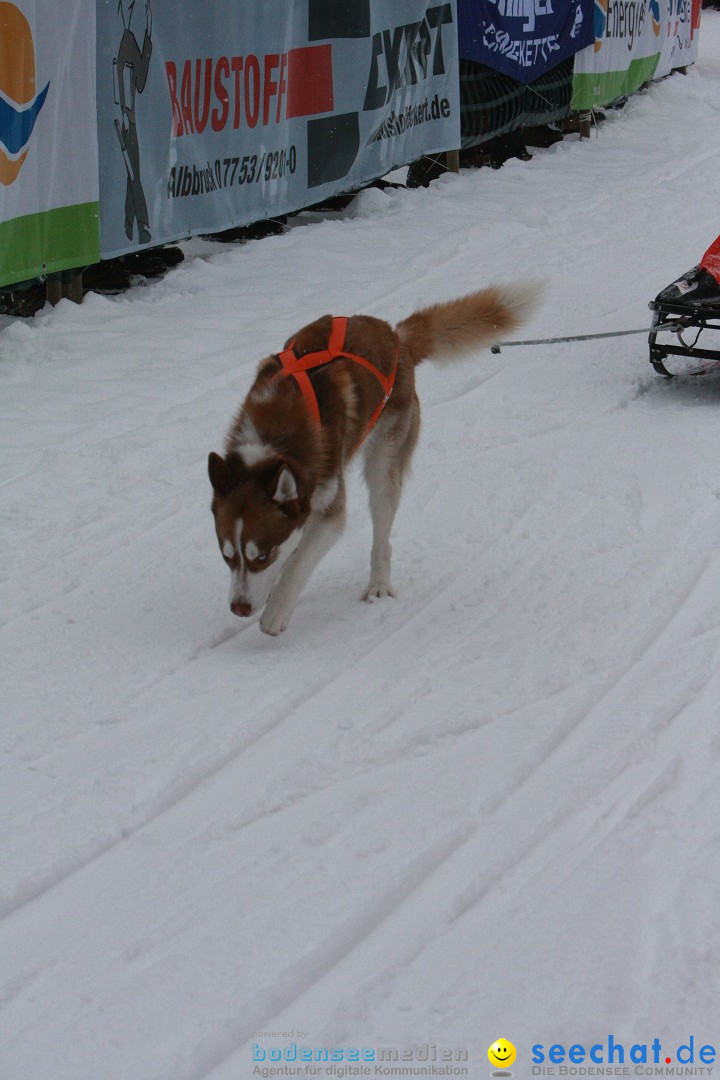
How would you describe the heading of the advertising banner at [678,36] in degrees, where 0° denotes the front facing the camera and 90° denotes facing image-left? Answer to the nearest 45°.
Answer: approximately 315°

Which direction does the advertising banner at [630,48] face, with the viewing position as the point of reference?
facing the viewer and to the right of the viewer

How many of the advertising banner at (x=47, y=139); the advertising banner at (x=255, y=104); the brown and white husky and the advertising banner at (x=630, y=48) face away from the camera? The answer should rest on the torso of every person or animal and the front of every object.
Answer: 0

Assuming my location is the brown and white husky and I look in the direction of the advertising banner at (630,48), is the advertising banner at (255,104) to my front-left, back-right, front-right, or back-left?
front-left

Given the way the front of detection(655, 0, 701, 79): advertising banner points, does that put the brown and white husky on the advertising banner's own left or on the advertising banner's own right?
on the advertising banner's own right

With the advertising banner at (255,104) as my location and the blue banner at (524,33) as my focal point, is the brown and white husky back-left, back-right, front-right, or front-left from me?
back-right

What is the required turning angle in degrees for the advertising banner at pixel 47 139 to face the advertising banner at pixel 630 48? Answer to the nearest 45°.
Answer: approximately 90° to its left

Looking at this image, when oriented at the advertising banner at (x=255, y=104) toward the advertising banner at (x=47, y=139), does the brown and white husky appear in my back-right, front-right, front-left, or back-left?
front-left

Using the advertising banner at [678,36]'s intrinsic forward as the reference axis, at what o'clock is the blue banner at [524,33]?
The blue banner is roughly at 2 o'clock from the advertising banner.

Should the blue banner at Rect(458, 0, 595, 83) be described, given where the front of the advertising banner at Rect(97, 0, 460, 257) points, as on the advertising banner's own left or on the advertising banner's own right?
on the advertising banner's own left

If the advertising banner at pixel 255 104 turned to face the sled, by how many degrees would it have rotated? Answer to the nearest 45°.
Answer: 0° — it already faces it

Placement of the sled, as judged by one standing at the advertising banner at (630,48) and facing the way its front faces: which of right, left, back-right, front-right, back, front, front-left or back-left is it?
front-right

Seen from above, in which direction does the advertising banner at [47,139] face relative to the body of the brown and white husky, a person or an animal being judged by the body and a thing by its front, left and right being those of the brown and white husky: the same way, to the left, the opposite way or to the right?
to the left

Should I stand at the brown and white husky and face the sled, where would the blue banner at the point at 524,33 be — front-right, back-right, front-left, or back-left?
front-left

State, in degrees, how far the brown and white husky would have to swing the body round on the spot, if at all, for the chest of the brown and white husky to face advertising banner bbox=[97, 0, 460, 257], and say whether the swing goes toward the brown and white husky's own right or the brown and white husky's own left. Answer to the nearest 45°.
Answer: approximately 135° to the brown and white husky's own right
